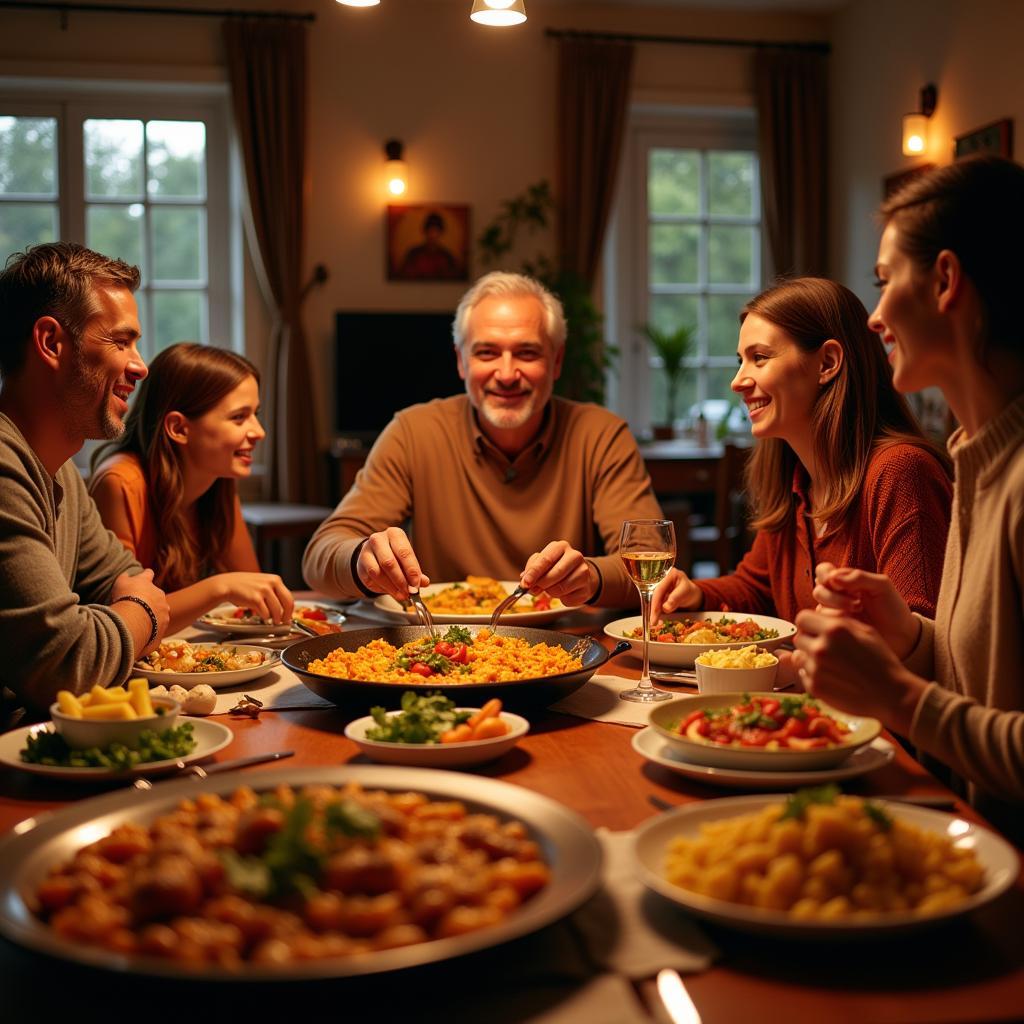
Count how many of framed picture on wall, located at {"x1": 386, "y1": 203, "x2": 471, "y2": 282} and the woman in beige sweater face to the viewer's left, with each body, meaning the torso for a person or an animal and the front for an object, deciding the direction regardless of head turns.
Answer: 1

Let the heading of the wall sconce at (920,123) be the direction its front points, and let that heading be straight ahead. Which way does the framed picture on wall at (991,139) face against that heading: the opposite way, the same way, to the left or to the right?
the same way

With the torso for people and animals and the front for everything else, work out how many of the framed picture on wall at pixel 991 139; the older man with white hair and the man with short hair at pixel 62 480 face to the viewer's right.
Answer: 1

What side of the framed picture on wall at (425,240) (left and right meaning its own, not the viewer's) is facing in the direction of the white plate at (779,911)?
front

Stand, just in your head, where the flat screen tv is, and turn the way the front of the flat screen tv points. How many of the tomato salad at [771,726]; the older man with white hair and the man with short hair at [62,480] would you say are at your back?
0

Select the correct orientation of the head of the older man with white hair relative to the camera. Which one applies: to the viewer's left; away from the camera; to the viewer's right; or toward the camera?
toward the camera

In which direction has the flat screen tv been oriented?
toward the camera

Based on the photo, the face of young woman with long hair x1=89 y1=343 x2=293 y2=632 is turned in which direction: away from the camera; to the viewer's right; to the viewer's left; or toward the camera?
to the viewer's right

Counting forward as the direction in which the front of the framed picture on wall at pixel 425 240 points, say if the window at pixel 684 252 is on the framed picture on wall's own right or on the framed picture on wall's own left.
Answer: on the framed picture on wall's own left

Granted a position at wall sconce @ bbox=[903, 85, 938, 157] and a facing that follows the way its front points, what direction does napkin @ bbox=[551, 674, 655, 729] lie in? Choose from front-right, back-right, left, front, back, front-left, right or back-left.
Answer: front-left

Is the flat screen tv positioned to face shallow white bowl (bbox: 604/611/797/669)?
yes

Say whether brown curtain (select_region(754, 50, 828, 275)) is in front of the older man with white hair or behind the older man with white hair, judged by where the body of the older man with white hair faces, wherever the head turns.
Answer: behind

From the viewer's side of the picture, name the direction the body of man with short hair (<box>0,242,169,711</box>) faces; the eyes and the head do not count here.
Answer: to the viewer's right

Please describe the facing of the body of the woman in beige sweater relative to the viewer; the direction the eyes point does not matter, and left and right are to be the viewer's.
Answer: facing to the left of the viewer

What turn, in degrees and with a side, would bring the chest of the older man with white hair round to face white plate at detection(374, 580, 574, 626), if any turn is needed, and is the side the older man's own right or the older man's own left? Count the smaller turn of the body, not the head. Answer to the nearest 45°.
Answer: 0° — they already face it

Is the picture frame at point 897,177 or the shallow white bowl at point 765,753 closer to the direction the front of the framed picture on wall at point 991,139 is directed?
the shallow white bowl

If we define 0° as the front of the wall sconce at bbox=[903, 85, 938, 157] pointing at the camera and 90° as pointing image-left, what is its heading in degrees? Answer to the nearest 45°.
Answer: approximately 45°

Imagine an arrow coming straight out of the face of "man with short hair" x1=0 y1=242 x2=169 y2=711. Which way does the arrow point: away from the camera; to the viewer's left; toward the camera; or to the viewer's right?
to the viewer's right
